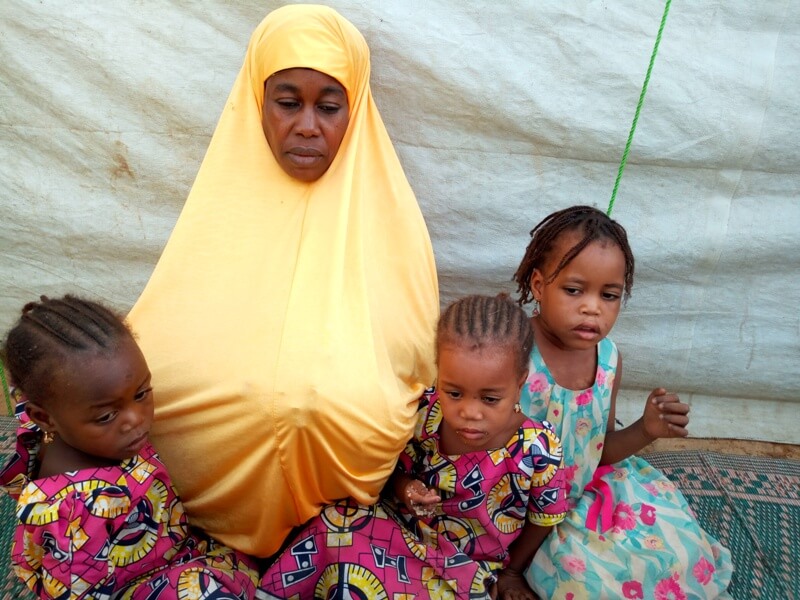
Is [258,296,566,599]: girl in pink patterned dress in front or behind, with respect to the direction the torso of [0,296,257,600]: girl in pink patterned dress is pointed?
in front

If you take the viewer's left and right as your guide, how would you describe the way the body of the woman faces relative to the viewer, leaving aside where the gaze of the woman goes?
facing the viewer

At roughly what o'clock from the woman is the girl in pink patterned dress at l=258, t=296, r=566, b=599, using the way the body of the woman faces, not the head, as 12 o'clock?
The girl in pink patterned dress is roughly at 10 o'clock from the woman.

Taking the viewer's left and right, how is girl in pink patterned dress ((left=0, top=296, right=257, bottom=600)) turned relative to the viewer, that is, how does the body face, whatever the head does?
facing the viewer and to the right of the viewer

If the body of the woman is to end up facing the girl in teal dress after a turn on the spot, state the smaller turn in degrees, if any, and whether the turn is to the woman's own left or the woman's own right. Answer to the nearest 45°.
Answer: approximately 90° to the woman's own left

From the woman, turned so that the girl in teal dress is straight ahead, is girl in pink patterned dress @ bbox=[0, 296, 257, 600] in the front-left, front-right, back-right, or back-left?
back-right

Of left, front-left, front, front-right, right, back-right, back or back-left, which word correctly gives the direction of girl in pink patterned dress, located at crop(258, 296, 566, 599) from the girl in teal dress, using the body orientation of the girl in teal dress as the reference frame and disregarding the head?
right

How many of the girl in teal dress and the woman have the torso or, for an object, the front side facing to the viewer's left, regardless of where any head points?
0

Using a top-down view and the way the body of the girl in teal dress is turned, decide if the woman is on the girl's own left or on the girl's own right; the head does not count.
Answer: on the girl's own right

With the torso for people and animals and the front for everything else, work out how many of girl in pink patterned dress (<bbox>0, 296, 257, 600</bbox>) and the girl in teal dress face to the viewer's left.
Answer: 0

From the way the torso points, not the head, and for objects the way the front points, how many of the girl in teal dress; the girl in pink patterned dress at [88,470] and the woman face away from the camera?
0
